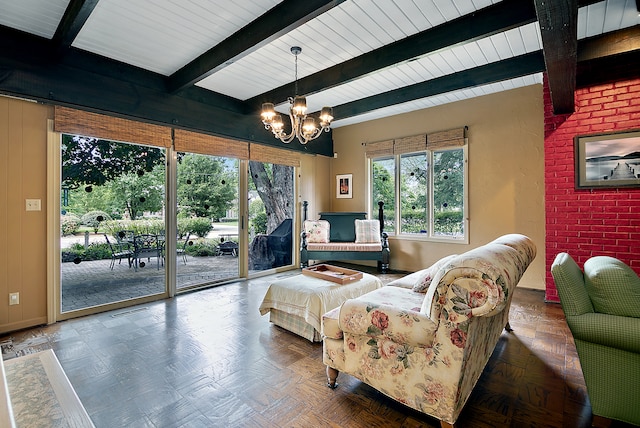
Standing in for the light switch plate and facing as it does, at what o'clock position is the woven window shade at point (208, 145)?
The woven window shade is roughly at 9 o'clock from the light switch plate.

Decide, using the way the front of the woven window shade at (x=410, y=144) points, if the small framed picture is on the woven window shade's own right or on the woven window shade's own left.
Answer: on the woven window shade's own right

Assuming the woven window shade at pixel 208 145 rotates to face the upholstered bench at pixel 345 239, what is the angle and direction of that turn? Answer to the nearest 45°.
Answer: approximately 45° to its left

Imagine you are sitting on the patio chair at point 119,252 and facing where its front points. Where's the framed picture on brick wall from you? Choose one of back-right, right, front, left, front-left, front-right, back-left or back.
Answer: front-right
